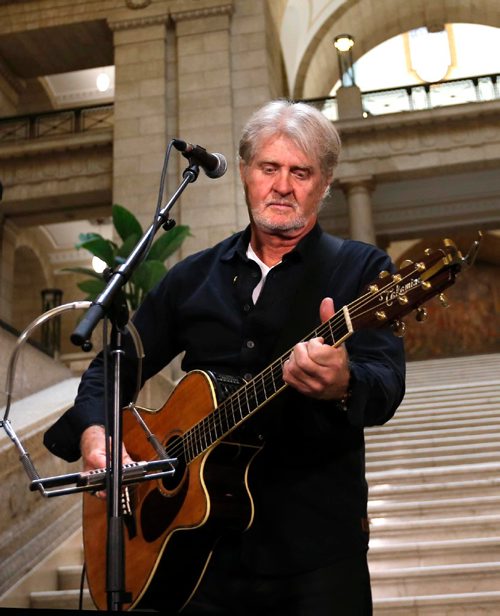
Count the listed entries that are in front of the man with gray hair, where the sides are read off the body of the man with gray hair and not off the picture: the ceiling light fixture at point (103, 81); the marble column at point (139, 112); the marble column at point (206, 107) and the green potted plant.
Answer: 0

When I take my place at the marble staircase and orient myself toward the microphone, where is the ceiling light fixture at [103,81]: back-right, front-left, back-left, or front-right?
back-right

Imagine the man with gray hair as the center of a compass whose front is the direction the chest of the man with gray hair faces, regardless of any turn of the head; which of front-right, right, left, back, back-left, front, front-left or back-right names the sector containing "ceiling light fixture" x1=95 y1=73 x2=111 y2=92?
back

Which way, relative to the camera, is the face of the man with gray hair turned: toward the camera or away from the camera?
toward the camera

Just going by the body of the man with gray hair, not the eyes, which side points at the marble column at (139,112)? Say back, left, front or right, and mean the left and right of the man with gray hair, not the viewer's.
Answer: back

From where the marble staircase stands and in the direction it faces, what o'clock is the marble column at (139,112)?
The marble column is roughly at 5 o'clock from the marble staircase.

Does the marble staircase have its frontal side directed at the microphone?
yes

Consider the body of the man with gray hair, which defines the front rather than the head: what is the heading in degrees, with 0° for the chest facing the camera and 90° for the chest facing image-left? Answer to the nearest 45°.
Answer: approximately 0°

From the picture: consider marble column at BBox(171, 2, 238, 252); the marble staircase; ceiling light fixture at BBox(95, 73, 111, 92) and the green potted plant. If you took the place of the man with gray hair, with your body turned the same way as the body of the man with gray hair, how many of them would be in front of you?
0

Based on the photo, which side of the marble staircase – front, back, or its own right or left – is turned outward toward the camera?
front

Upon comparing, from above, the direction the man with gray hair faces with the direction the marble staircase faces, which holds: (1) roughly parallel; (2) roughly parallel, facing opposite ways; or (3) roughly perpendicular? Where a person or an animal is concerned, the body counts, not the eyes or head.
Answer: roughly parallel

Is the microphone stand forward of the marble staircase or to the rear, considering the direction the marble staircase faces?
forward

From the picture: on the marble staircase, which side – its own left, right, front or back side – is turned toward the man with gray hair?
front
